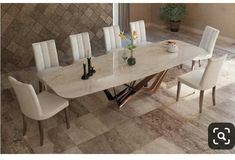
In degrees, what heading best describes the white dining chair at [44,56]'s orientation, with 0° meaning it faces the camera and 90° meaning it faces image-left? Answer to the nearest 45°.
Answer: approximately 315°

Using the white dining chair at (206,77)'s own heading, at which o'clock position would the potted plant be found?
The potted plant is roughly at 1 o'clock from the white dining chair.

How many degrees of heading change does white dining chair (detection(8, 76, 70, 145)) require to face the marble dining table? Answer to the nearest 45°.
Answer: approximately 45° to its right

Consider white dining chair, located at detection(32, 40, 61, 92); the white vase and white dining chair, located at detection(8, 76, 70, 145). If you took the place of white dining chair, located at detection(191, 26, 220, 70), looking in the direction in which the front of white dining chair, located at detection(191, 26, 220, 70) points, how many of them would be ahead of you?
3

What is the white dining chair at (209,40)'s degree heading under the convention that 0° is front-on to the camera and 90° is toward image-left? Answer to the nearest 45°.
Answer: approximately 45°

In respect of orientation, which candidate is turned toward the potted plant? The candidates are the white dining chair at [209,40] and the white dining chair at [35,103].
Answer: the white dining chair at [35,103]

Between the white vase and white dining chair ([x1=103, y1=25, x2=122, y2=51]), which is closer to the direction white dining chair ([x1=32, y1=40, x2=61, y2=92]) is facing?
the white vase

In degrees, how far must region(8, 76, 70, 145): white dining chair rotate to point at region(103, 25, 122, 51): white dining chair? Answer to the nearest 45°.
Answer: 0° — it already faces it
